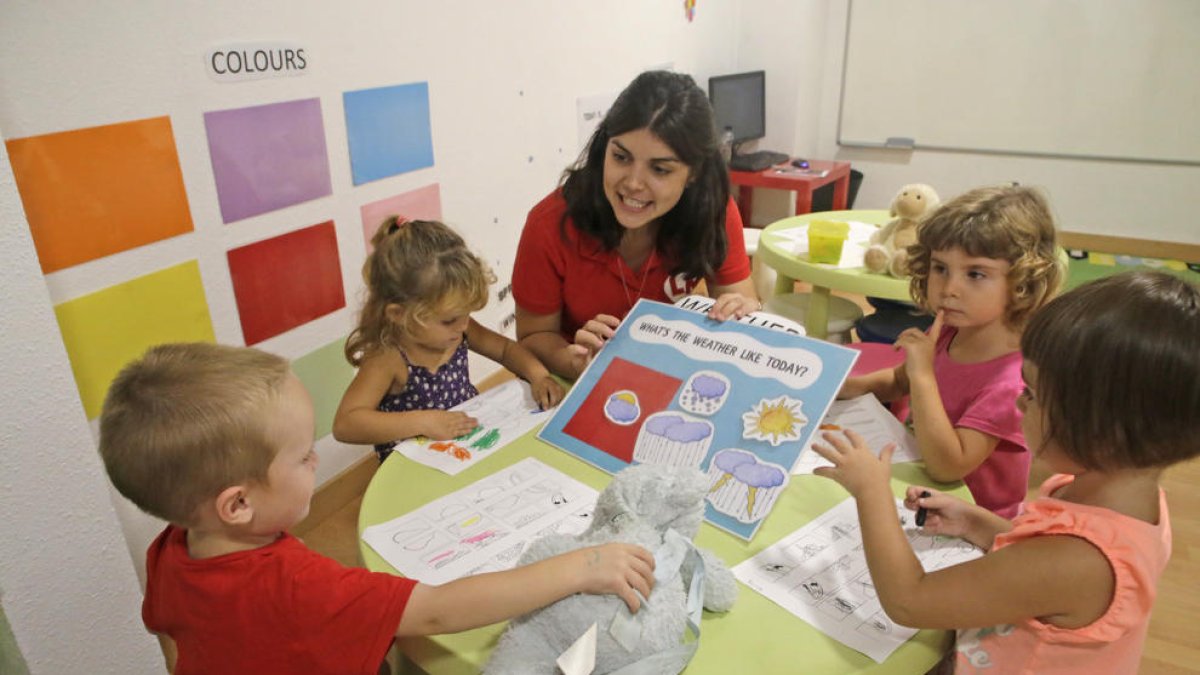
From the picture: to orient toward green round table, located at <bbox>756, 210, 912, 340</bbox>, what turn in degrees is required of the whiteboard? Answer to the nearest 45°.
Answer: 0° — it already faces it

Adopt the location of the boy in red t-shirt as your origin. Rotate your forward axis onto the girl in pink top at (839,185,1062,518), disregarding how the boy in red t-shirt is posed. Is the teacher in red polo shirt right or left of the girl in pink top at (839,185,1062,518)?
left

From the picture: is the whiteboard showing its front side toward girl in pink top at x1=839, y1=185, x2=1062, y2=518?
yes

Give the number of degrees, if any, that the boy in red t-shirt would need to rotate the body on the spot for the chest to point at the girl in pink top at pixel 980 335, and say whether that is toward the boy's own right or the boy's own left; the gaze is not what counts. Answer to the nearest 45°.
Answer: approximately 45° to the boy's own right

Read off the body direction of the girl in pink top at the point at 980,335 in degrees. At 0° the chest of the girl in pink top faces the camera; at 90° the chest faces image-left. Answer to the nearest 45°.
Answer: approximately 45°

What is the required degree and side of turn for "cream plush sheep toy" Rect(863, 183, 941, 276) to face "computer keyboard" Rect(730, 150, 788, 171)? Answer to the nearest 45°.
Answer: approximately 135° to its right

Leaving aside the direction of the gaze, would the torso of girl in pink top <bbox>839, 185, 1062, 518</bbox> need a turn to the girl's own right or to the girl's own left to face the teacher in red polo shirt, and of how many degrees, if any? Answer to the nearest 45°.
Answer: approximately 45° to the girl's own right

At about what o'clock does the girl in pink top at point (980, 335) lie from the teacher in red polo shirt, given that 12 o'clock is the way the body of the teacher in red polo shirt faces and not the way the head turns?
The girl in pink top is roughly at 10 o'clock from the teacher in red polo shirt.

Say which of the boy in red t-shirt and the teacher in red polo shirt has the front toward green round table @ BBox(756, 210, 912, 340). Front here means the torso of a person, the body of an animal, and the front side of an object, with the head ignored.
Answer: the boy in red t-shirt

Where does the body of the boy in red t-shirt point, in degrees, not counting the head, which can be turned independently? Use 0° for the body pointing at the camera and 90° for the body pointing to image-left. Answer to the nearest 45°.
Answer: approximately 225°

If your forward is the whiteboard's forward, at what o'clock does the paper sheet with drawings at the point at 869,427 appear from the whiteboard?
The paper sheet with drawings is roughly at 12 o'clock from the whiteboard.
